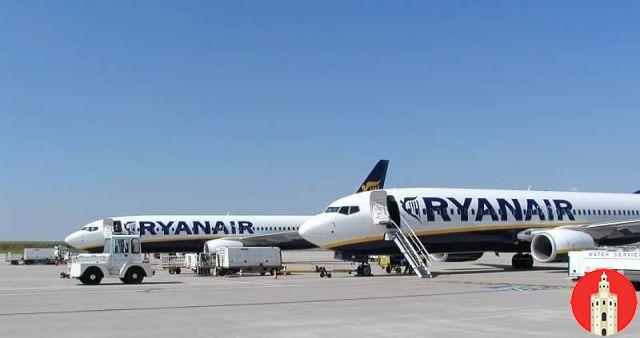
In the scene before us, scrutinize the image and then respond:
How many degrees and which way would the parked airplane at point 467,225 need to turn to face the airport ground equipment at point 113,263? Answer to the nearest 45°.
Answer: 0° — it already faces it

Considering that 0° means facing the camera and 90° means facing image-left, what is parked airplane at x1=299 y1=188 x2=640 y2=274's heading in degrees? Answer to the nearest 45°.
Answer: approximately 45°

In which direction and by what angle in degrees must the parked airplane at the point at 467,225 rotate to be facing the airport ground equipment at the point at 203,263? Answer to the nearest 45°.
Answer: approximately 45° to its right
